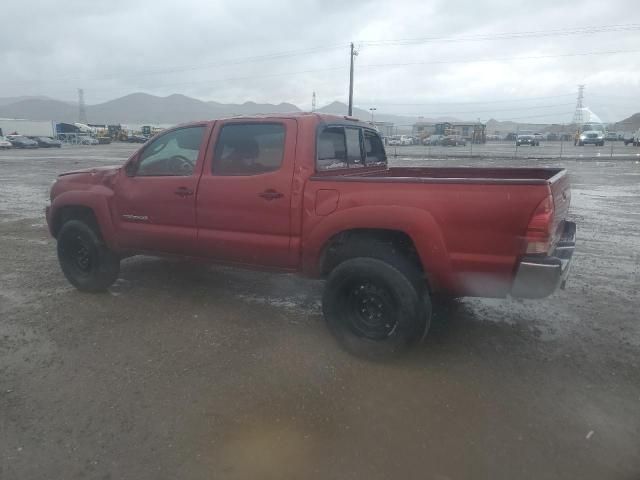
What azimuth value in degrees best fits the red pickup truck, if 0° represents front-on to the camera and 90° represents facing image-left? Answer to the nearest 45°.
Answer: approximately 135°
